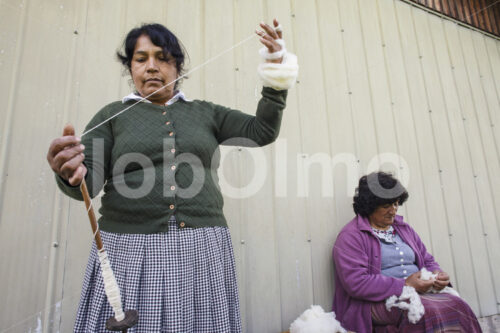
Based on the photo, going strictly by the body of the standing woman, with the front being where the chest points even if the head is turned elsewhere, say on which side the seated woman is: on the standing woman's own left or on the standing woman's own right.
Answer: on the standing woman's own left

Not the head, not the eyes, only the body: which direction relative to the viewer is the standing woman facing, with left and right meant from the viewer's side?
facing the viewer

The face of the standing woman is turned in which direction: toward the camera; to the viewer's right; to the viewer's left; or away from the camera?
toward the camera

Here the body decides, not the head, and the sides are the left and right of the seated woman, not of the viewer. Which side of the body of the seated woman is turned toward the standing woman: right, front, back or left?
right

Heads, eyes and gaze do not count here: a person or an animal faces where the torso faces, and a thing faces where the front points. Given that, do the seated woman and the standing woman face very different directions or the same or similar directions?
same or similar directions

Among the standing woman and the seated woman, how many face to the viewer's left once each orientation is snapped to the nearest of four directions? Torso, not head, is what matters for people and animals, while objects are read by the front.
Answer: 0

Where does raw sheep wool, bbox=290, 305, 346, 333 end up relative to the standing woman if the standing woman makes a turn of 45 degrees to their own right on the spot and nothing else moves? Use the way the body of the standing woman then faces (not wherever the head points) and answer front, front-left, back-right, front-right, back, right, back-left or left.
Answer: back
